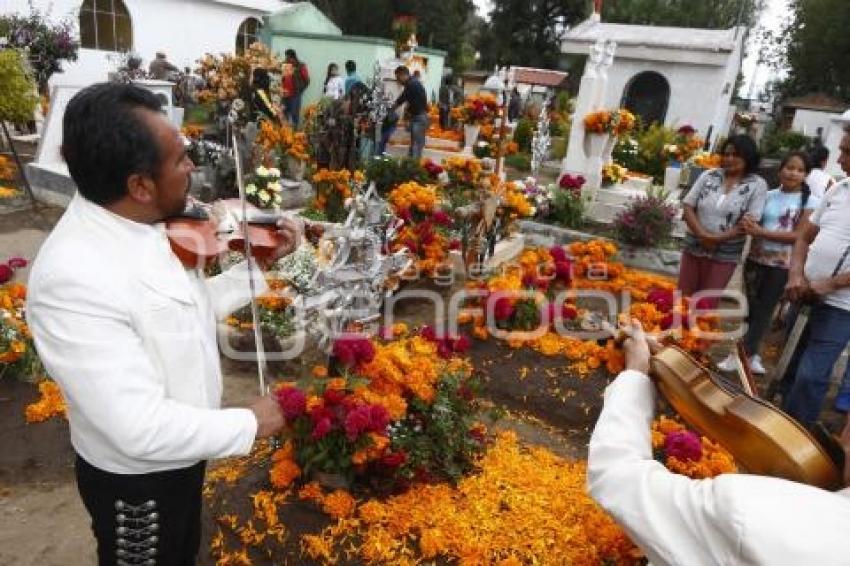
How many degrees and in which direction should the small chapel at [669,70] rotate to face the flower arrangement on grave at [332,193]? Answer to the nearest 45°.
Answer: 0° — it already faces it

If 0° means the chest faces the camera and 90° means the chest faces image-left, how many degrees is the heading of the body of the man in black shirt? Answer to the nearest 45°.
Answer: approximately 90°

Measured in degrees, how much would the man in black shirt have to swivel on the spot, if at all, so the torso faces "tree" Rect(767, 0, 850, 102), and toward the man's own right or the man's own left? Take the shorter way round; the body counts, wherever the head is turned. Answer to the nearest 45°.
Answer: approximately 135° to the man's own right

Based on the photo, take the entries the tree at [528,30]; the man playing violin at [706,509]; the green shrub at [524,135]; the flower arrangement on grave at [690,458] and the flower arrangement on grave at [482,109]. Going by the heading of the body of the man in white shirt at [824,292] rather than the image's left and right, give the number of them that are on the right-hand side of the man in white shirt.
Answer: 3

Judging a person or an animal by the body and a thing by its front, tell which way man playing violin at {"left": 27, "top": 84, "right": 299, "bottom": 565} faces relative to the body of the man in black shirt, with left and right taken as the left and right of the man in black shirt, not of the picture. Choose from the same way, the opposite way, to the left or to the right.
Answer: the opposite way

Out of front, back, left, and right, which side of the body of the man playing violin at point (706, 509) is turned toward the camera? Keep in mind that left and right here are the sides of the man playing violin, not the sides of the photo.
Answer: back

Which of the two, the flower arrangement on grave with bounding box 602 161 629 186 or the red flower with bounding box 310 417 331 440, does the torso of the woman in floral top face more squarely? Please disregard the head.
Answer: the red flower

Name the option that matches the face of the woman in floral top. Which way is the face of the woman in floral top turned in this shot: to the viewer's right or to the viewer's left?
to the viewer's left

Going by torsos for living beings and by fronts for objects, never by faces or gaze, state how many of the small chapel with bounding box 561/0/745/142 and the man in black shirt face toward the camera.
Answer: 1

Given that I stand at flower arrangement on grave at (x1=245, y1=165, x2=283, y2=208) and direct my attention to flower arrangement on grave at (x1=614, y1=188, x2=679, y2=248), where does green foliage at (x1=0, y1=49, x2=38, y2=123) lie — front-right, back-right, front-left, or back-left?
back-left
